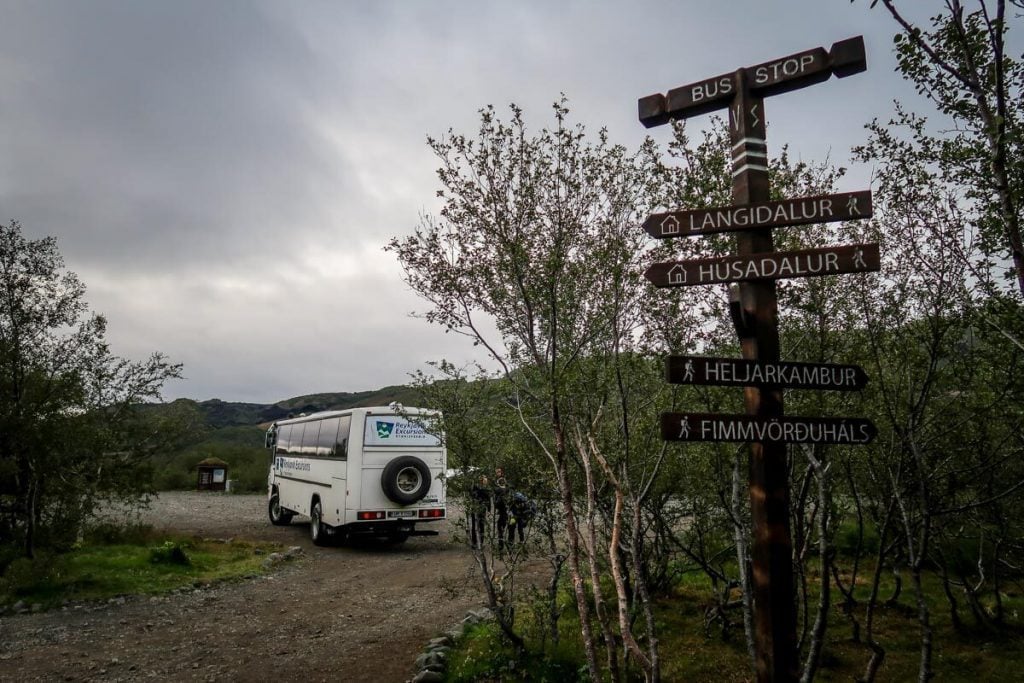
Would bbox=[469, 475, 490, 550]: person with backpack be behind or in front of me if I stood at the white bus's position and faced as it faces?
behind

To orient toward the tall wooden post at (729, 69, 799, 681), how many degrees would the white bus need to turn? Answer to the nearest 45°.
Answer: approximately 135° to its left

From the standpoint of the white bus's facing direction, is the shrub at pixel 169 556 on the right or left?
on its left

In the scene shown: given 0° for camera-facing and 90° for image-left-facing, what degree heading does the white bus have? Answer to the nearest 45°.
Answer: approximately 135°

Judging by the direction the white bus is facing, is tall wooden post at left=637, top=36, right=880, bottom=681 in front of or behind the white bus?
behind

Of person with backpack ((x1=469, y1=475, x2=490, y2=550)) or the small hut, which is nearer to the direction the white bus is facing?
the small hut
